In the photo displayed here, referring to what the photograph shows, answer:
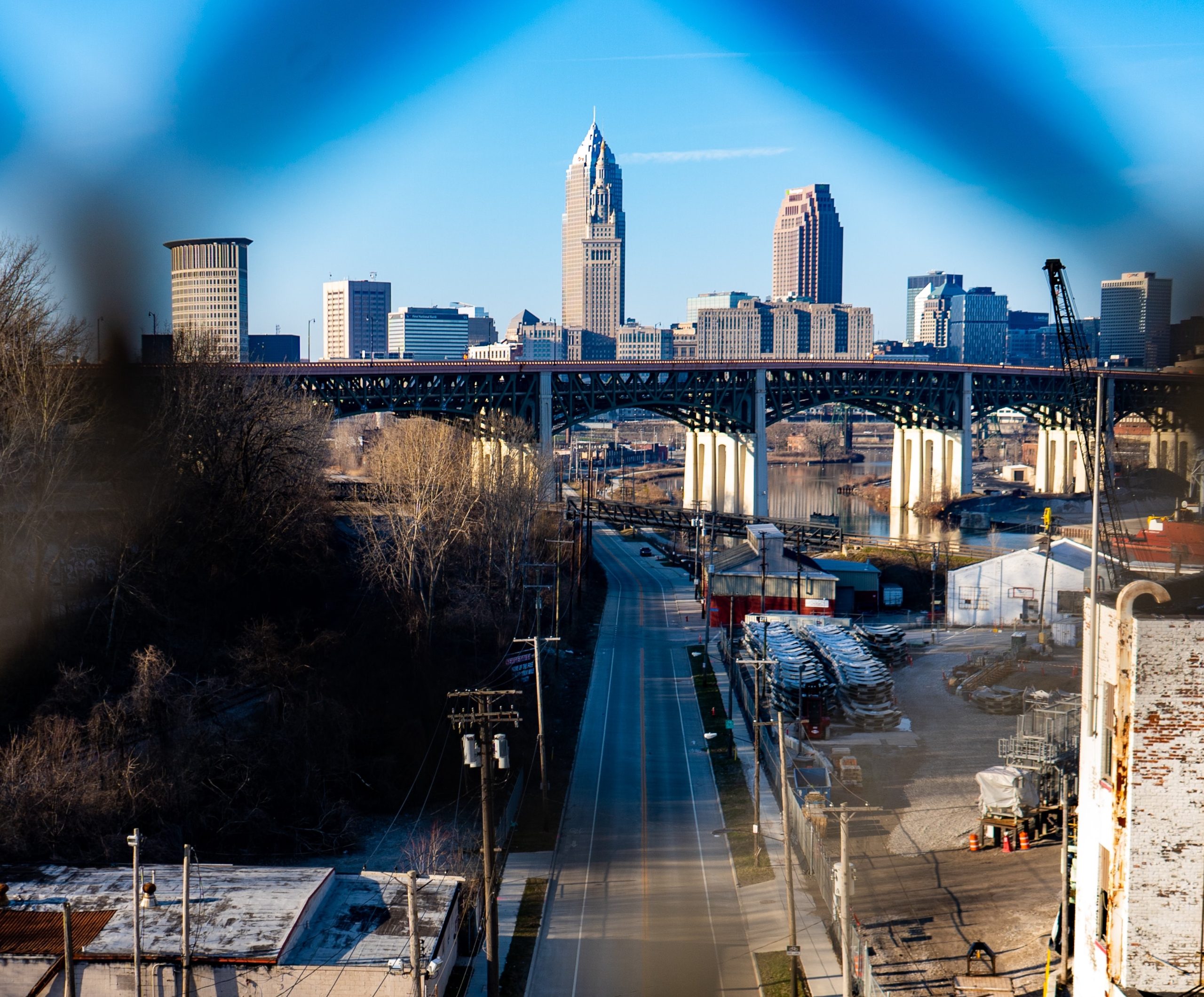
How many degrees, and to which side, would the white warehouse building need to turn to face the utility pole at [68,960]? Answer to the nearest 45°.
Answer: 0° — it already faces it

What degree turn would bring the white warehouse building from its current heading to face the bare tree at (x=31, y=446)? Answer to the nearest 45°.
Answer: approximately 45° to its right

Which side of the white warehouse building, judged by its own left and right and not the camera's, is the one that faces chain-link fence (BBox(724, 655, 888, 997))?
front

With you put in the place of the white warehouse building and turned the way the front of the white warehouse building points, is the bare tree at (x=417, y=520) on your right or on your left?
on your right

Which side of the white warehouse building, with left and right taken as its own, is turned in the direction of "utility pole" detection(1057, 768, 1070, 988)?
front

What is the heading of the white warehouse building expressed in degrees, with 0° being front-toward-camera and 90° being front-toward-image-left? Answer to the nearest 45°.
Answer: approximately 0°

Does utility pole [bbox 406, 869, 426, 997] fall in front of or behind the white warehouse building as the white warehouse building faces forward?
in front

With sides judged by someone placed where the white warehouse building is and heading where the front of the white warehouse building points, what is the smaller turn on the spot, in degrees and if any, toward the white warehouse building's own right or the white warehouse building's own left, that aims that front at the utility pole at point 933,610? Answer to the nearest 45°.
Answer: approximately 45° to the white warehouse building's own right

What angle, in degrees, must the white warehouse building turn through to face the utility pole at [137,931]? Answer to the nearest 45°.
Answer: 0° — it already faces it

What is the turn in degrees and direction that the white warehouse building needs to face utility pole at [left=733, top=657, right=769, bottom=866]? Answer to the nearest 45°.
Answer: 0° — it already faces it
